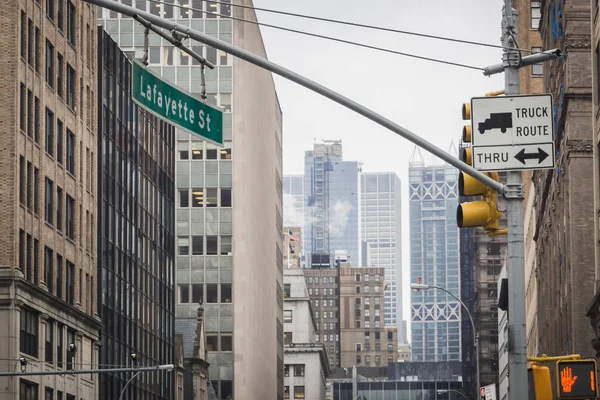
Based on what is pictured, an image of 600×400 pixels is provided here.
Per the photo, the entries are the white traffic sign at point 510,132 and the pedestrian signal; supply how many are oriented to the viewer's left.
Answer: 0

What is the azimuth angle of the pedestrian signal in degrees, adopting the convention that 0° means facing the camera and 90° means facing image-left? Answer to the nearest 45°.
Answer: approximately 0°

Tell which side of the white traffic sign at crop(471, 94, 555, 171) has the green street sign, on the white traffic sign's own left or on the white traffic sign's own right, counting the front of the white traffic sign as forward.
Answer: on the white traffic sign's own right
